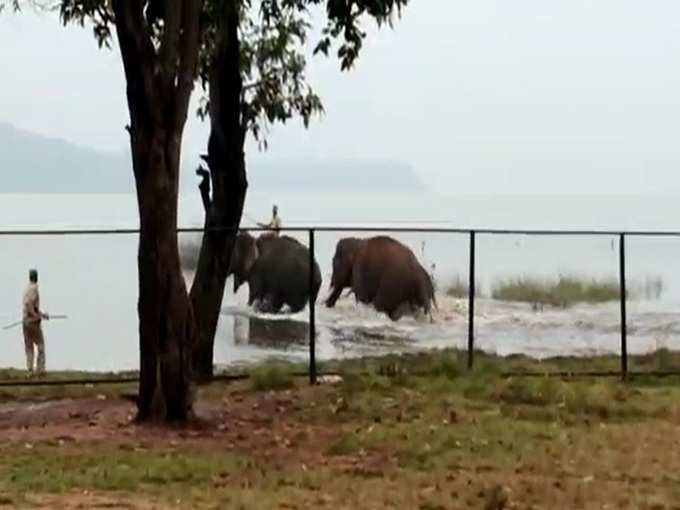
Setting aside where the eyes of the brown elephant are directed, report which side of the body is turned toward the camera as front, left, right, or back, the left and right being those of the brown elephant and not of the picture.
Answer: left

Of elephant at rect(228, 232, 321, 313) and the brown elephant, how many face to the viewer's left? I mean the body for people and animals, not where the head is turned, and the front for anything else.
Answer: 2

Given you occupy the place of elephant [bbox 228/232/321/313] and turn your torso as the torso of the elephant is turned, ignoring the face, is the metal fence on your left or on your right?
on your left

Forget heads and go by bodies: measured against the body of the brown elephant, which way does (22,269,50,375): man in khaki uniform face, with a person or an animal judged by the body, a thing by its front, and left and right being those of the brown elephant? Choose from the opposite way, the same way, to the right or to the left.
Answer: the opposite way

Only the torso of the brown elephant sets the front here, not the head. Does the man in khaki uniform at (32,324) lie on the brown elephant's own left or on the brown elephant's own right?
on the brown elephant's own left

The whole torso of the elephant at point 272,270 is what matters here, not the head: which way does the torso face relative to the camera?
to the viewer's left

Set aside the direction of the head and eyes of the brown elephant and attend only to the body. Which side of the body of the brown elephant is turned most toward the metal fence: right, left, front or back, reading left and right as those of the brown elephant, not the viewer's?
left

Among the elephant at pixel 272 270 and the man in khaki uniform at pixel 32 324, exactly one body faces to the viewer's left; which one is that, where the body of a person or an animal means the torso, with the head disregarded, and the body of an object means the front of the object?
the elephant

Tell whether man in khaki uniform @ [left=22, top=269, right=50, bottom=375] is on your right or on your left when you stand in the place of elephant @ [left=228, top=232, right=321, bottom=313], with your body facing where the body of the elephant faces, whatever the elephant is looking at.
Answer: on your left

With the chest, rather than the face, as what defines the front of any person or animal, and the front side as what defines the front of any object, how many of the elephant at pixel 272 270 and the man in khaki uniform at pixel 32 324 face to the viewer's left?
1

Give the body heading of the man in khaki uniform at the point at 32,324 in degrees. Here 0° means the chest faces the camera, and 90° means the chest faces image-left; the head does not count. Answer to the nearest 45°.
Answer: approximately 270°
